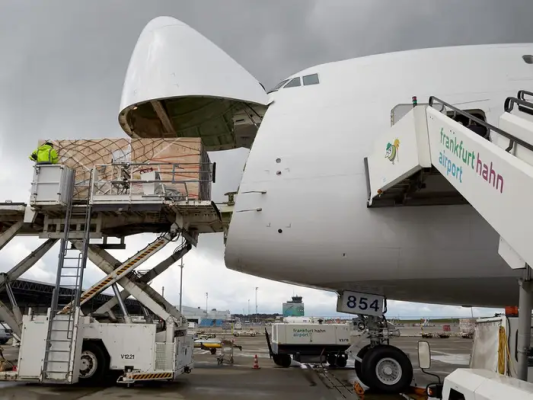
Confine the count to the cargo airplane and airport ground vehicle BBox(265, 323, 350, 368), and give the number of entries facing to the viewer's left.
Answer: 2

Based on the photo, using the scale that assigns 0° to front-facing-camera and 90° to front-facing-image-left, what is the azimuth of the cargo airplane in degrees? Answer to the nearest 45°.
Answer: approximately 90°

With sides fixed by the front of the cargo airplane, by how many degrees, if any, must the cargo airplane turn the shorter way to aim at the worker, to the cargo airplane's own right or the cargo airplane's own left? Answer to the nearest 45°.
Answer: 0° — it already faces them

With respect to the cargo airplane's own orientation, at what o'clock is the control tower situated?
The control tower is roughly at 3 o'clock from the cargo airplane.

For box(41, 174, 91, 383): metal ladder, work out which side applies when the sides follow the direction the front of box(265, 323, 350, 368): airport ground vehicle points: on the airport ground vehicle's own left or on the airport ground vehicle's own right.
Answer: on the airport ground vehicle's own left

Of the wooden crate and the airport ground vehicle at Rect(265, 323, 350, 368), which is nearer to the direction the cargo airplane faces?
the wooden crate

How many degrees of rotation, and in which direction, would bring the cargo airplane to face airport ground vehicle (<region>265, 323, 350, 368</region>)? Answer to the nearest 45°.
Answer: approximately 90° to its right

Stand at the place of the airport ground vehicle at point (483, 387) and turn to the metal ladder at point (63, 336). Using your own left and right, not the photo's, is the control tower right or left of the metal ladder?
right

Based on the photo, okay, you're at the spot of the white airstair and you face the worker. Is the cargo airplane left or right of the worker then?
right

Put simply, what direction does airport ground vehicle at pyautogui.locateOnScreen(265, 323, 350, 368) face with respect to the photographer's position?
facing to the left of the viewer

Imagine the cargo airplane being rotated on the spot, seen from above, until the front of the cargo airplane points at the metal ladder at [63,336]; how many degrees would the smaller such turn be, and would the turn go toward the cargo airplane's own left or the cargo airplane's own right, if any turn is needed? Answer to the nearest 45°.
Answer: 0° — it already faces it

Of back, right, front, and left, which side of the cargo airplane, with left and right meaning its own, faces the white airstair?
left

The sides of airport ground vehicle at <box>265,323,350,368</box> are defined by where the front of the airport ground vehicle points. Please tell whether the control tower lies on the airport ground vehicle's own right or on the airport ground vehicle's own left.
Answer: on the airport ground vehicle's own right
